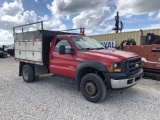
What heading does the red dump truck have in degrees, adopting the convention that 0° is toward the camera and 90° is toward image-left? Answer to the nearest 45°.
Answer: approximately 315°
